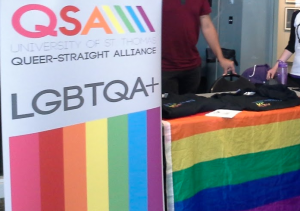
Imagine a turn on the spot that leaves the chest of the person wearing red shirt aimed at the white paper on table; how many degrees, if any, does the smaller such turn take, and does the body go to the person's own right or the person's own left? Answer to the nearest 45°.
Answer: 0° — they already face it

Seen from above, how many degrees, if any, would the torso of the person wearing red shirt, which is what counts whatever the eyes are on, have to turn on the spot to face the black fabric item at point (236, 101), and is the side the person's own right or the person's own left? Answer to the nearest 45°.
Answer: approximately 45° to the person's own left

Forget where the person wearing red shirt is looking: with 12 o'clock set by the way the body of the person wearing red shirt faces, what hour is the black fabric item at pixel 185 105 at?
The black fabric item is roughly at 12 o'clock from the person wearing red shirt.

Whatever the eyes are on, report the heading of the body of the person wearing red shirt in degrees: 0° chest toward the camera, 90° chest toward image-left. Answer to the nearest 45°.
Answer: approximately 0°
